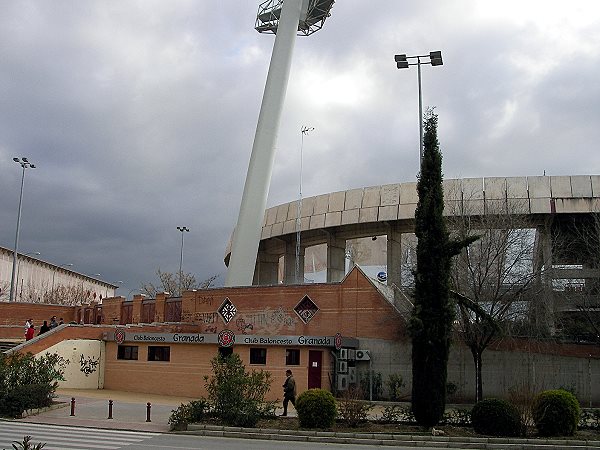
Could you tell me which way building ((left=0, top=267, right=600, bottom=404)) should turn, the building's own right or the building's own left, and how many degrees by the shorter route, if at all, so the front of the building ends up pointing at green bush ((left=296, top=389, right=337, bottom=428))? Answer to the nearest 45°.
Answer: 0° — it already faces it

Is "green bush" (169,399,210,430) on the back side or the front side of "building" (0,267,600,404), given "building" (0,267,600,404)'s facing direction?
on the front side

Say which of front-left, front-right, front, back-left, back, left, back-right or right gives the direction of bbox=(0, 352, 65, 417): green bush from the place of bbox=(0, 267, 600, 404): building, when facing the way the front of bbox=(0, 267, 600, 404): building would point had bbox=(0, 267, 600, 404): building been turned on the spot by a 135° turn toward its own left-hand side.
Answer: back

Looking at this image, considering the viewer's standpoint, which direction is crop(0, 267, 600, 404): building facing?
facing the viewer

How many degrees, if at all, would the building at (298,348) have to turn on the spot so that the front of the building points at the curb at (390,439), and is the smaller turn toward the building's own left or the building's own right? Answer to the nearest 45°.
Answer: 0° — it already faces it

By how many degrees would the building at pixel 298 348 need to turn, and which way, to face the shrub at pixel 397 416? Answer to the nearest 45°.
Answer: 0° — it already faces it

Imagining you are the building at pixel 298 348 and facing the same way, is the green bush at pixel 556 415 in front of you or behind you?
in front

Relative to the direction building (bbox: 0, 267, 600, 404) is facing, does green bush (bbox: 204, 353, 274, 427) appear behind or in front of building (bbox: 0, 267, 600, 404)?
in front
